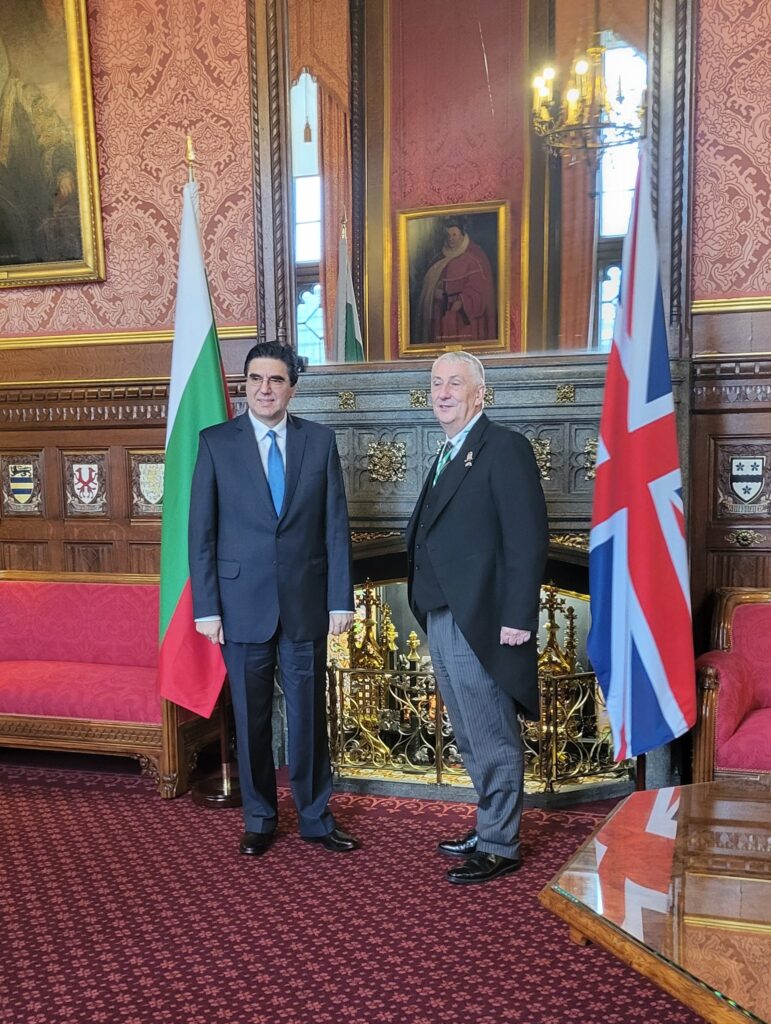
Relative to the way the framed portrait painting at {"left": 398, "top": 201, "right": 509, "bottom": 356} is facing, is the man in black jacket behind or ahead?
ahead

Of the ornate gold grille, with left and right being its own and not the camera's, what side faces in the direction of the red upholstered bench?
right

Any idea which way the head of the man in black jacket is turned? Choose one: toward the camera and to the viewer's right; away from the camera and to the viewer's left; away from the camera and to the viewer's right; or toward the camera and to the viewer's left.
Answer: toward the camera and to the viewer's left

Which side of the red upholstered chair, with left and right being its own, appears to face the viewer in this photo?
front

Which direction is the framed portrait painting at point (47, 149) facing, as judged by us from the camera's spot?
facing the viewer

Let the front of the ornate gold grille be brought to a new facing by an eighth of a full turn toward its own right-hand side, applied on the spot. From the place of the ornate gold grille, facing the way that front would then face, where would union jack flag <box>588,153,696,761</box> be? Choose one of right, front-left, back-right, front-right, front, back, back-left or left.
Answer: left

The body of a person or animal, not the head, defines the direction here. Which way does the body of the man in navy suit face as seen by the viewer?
toward the camera

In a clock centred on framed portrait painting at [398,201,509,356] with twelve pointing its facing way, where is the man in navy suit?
The man in navy suit is roughly at 1 o'clock from the framed portrait painting.

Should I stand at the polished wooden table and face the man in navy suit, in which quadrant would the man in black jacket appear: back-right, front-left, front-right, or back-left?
front-right

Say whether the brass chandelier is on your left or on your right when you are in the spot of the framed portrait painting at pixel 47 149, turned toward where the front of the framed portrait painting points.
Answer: on your left

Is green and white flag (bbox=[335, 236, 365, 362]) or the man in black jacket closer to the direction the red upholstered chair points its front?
the man in black jacket
